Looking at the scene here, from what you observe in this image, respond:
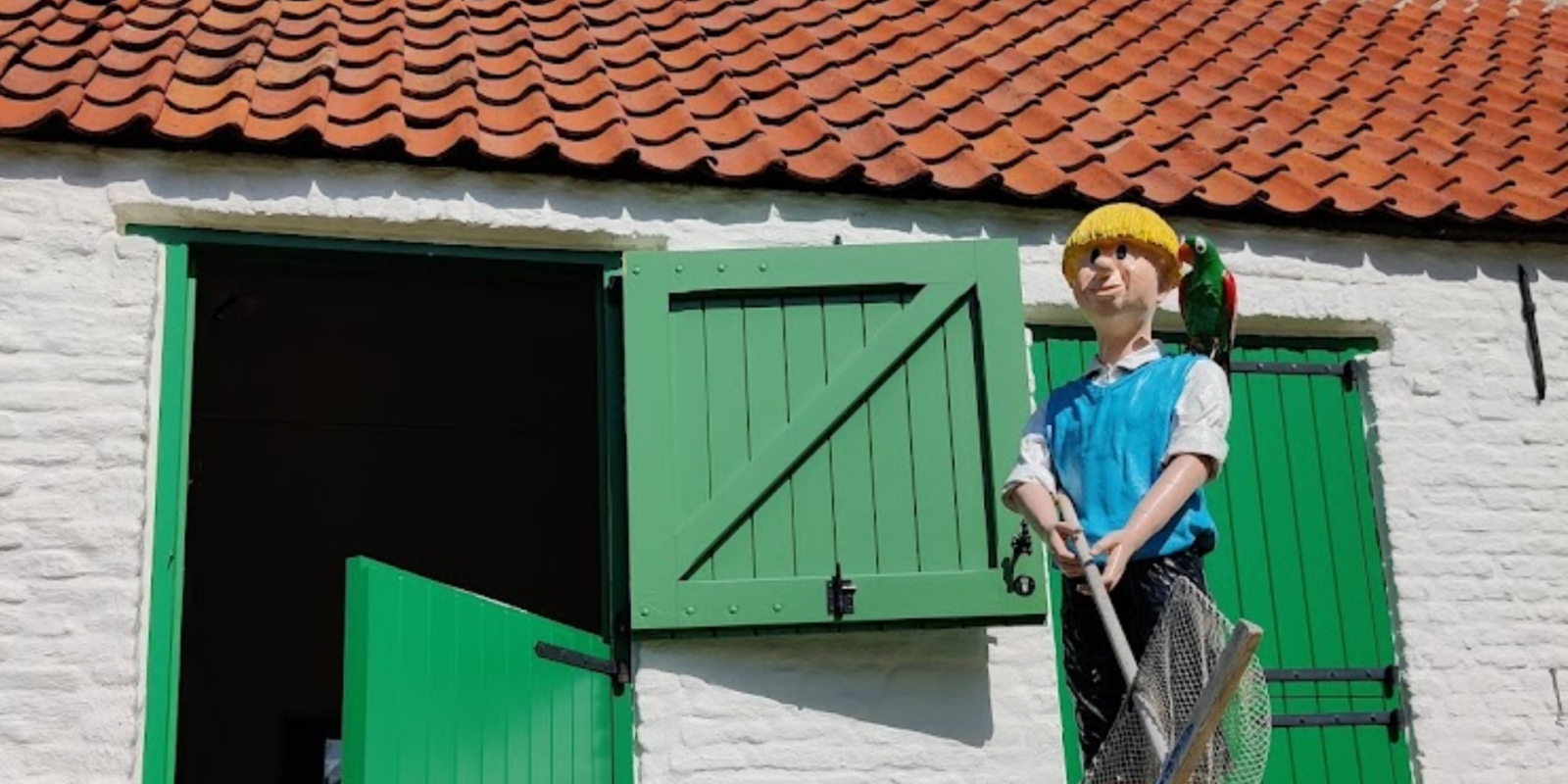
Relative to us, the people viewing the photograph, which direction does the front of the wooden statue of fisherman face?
facing the viewer and to the left of the viewer

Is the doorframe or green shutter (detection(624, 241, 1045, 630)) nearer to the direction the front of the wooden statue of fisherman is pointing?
the doorframe

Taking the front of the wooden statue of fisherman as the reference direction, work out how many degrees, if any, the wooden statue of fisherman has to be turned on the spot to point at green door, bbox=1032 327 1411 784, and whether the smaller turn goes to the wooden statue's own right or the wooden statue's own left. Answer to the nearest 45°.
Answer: approximately 135° to the wooden statue's own right

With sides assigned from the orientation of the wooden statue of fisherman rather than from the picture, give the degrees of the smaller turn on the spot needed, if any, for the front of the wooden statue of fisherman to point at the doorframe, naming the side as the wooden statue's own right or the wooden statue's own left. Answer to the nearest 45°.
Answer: approximately 45° to the wooden statue's own right

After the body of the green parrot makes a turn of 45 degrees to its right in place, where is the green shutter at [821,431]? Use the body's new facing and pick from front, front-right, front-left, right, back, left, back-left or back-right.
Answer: front-right

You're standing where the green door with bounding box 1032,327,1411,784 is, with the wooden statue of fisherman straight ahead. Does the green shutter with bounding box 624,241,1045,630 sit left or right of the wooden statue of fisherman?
right

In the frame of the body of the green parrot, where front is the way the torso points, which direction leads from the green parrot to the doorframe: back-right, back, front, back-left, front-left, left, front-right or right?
front-right

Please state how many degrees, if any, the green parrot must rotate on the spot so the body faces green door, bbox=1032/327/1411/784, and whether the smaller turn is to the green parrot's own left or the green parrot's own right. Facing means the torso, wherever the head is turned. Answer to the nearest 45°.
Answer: approximately 135° to the green parrot's own right
